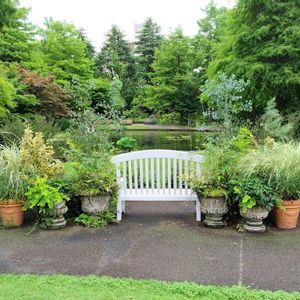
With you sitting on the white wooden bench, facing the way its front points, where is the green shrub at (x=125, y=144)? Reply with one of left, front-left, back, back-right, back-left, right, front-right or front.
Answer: back

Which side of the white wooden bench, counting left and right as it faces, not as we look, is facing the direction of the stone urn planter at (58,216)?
right

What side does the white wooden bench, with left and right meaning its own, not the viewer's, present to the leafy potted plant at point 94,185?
right

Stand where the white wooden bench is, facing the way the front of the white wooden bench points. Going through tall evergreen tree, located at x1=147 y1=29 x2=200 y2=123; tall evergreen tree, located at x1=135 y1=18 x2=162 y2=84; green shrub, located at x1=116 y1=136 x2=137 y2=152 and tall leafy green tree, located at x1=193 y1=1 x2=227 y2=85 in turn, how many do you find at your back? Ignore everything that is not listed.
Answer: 4

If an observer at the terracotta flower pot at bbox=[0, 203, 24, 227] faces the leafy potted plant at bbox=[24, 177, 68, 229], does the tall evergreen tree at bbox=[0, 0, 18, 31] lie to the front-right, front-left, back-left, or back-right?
back-left

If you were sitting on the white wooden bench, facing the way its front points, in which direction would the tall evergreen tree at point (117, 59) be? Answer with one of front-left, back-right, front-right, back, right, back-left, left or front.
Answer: back

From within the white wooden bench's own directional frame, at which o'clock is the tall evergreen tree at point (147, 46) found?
The tall evergreen tree is roughly at 6 o'clock from the white wooden bench.

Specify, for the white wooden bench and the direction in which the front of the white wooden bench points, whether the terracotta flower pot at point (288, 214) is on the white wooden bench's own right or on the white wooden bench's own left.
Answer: on the white wooden bench's own left

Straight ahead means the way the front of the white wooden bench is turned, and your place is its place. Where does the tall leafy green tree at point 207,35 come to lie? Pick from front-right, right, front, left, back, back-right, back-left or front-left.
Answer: back

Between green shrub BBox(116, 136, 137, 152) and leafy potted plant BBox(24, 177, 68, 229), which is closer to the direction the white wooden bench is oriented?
the leafy potted plant

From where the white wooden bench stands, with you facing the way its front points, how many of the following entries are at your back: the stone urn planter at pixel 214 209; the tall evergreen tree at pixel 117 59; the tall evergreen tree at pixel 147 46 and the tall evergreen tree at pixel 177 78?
3

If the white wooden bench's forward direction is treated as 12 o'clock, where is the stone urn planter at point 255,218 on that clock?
The stone urn planter is roughly at 10 o'clock from the white wooden bench.

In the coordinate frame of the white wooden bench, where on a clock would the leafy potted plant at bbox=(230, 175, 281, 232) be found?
The leafy potted plant is roughly at 10 o'clock from the white wooden bench.

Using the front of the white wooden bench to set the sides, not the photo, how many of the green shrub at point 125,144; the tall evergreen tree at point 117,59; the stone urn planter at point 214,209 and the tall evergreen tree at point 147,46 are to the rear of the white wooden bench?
3
